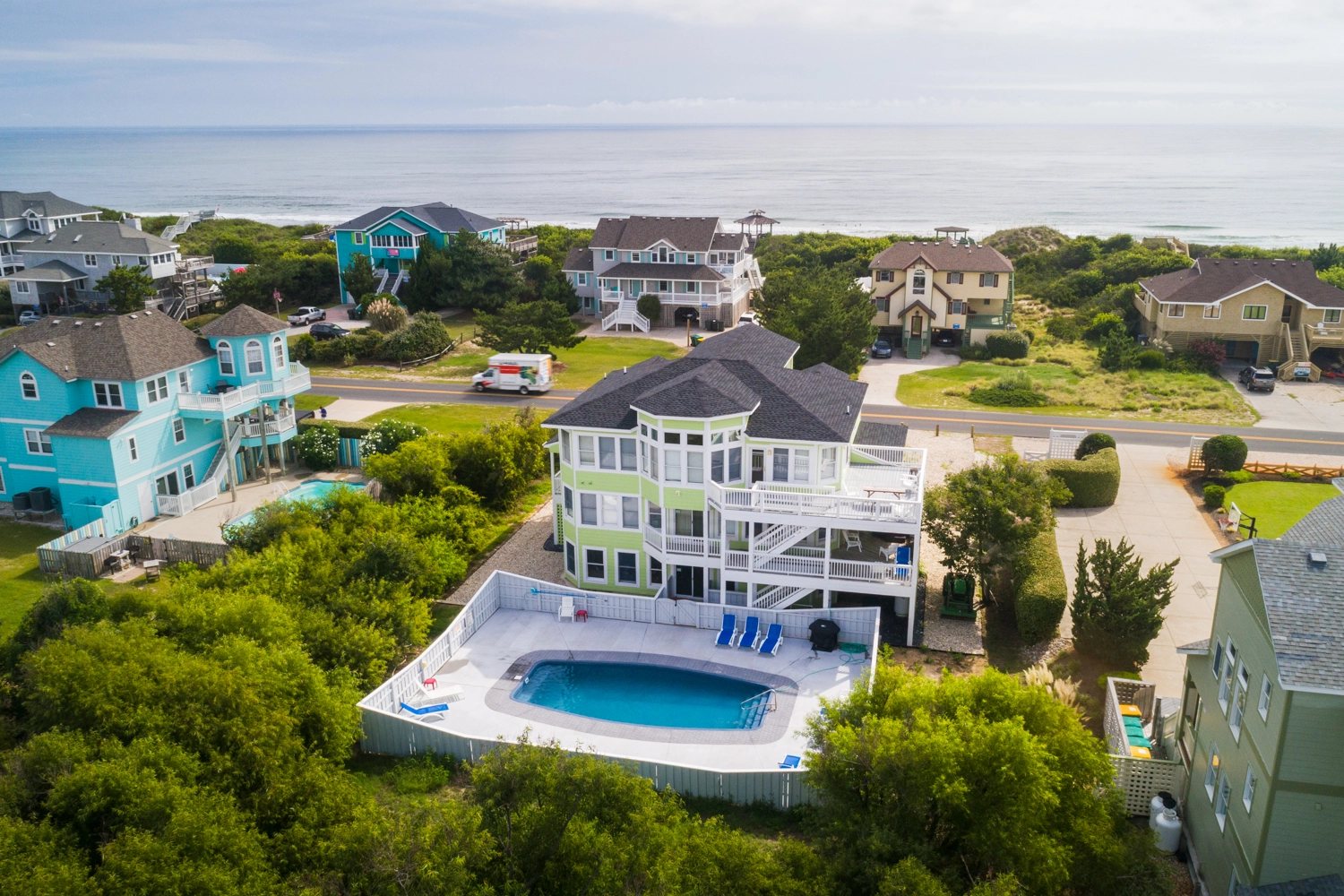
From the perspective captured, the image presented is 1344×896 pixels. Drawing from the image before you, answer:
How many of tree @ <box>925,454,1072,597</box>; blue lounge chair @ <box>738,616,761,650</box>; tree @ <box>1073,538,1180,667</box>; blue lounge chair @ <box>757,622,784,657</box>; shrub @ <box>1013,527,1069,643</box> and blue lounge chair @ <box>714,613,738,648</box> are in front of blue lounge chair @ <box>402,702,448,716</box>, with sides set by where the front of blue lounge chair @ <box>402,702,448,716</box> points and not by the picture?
6

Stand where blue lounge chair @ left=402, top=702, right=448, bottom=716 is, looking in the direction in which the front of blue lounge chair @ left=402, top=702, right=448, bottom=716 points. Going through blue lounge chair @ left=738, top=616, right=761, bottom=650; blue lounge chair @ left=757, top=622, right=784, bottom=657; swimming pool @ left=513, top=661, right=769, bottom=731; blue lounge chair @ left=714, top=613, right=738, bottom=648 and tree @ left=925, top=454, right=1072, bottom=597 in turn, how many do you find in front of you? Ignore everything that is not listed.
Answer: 5

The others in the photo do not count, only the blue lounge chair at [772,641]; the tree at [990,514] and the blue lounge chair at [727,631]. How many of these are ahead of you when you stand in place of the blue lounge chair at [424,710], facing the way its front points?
3

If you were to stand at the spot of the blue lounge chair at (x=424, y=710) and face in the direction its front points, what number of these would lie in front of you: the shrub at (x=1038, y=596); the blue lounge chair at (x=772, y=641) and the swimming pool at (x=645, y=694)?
3

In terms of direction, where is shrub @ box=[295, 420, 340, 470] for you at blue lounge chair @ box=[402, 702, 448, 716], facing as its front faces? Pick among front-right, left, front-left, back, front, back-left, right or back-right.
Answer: left

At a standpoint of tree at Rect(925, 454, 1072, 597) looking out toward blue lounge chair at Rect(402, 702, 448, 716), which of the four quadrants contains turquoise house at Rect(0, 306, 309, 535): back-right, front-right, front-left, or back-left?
front-right

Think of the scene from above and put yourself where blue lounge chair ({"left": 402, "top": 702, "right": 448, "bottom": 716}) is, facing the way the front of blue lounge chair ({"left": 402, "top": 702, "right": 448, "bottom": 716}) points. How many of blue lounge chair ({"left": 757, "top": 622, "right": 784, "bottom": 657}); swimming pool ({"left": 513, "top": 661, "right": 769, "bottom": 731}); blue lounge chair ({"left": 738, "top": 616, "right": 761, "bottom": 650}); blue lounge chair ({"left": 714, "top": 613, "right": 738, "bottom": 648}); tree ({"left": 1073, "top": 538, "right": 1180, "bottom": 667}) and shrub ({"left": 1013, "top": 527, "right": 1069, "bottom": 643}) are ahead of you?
6

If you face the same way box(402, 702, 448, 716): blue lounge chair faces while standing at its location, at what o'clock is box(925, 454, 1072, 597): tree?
The tree is roughly at 12 o'clock from the blue lounge chair.

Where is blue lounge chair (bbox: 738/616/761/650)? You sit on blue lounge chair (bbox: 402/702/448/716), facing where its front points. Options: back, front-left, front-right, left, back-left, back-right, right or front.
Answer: front

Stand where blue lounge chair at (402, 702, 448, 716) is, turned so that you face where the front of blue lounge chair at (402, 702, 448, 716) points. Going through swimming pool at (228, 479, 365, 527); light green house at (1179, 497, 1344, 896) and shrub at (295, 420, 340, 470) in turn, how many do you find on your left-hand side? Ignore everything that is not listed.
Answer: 2

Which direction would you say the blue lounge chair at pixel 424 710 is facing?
to the viewer's right

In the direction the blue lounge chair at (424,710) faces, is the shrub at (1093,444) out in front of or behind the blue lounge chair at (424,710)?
in front

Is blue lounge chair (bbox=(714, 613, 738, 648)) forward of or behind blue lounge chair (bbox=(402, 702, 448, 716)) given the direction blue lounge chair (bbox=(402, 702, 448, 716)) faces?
forward

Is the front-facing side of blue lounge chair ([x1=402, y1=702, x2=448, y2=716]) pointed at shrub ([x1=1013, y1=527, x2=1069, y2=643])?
yes

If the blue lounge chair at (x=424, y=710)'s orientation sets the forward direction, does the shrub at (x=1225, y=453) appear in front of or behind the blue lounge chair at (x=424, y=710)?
in front

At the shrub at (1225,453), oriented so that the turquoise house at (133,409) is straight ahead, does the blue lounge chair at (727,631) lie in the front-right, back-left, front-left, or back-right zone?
front-left

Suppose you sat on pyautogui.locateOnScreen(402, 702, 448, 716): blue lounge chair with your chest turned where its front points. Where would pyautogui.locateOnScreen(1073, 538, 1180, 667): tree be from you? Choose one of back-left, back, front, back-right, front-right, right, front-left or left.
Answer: front

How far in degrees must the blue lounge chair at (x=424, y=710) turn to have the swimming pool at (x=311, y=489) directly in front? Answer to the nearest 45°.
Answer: approximately 90° to its left

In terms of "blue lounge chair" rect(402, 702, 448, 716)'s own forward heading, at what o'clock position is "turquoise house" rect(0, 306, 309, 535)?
The turquoise house is roughly at 8 o'clock from the blue lounge chair.
